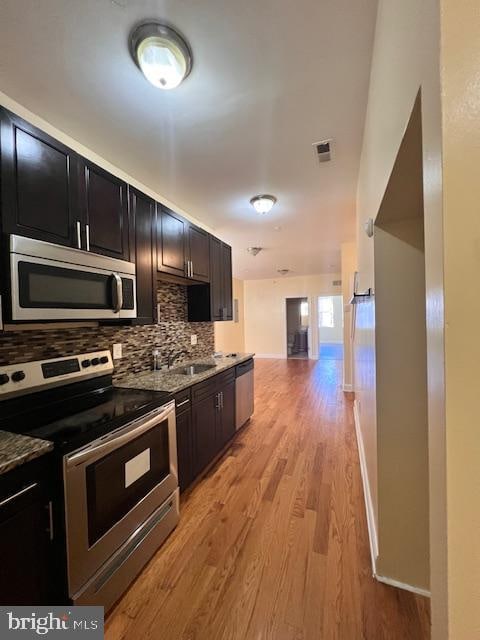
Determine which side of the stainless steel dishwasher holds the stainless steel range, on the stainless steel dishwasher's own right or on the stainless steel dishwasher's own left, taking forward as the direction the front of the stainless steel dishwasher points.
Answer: on the stainless steel dishwasher's own right

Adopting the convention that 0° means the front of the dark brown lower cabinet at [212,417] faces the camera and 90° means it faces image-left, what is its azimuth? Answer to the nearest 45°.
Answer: approximately 315°

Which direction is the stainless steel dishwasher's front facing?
to the viewer's right
